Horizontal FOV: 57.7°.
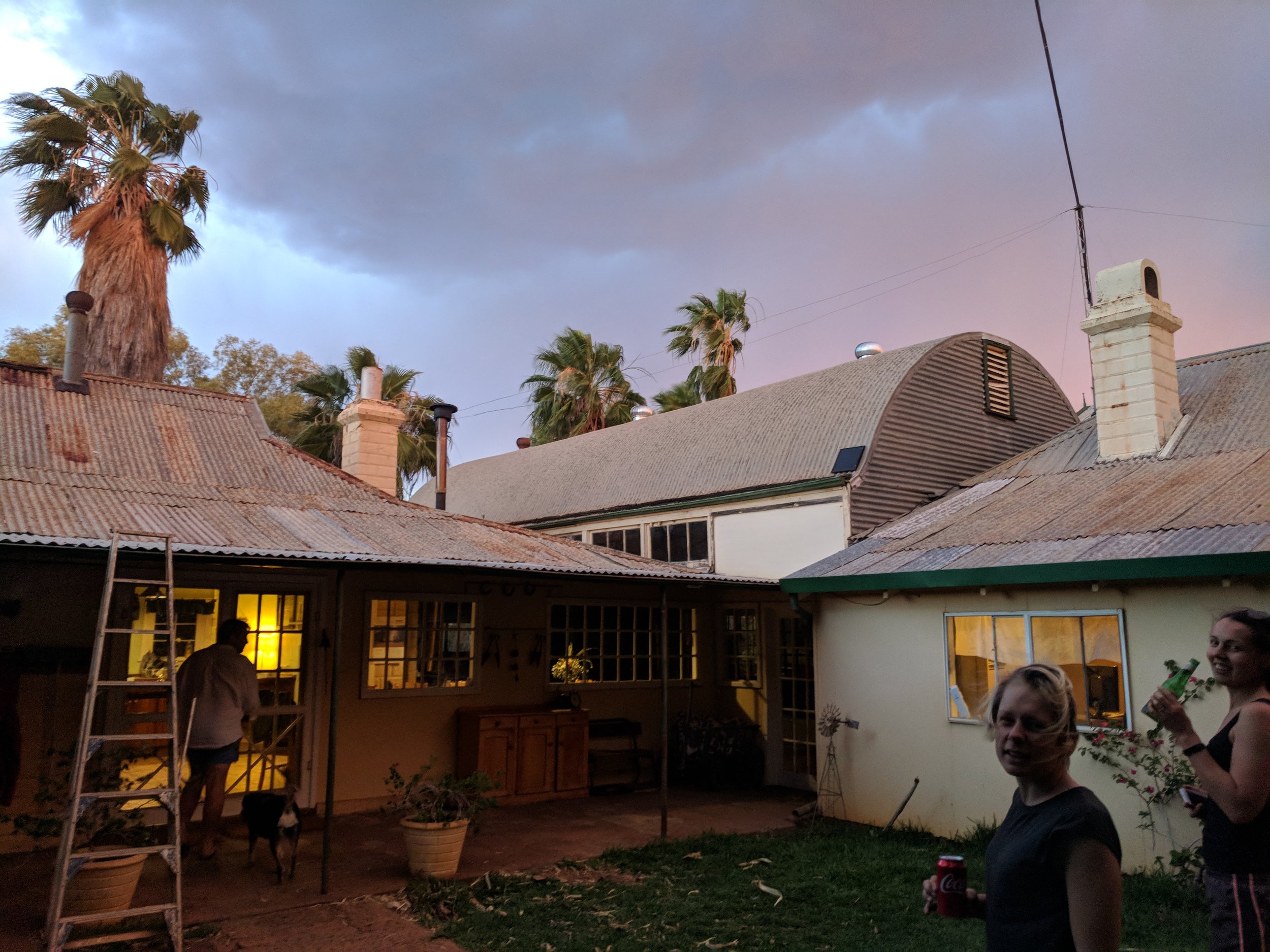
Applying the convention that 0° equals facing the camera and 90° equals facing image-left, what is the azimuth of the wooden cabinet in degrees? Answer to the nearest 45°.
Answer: approximately 315°

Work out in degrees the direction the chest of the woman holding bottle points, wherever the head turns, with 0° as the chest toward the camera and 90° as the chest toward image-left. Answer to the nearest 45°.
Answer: approximately 90°

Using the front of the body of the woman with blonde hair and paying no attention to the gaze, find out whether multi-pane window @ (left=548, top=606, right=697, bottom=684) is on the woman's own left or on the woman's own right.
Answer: on the woman's own right

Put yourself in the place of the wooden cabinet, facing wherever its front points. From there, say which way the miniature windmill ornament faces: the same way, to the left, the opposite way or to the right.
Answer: to the right

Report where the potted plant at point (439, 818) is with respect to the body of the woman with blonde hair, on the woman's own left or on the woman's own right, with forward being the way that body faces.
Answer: on the woman's own right

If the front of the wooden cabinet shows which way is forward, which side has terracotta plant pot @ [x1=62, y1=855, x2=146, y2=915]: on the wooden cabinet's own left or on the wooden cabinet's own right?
on the wooden cabinet's own right

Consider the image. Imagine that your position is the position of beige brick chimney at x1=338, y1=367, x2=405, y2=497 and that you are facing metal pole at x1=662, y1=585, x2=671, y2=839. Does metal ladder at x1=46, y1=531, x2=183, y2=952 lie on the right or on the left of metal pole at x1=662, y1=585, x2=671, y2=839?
right

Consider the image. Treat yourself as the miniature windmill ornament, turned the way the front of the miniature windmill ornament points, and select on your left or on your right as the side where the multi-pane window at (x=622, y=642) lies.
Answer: on your right

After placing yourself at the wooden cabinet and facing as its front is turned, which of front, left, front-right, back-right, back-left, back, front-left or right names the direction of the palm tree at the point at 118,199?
back

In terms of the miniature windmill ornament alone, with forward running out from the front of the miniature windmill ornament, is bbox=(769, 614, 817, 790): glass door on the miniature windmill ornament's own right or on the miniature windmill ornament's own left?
on the miniature windmill ornament's own right

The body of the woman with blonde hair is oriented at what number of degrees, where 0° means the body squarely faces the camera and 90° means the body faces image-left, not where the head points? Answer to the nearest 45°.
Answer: approximately 45°
